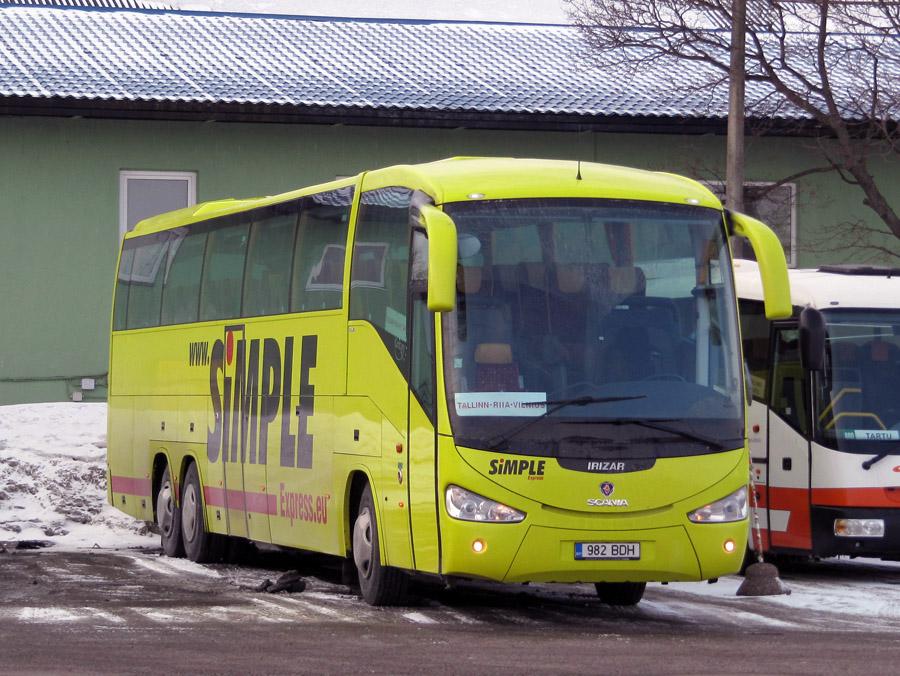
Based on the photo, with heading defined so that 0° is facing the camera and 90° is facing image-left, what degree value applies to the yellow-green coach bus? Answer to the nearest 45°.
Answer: approximately 315°

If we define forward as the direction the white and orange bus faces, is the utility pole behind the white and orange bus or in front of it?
behind

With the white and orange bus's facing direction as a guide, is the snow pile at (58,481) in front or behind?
behind

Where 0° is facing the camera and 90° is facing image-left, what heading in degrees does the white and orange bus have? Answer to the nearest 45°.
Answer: approximately 315°

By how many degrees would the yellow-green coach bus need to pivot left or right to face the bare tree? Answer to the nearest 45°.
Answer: approximately 135° to its left

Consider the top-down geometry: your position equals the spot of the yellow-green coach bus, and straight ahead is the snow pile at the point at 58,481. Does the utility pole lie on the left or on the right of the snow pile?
right
